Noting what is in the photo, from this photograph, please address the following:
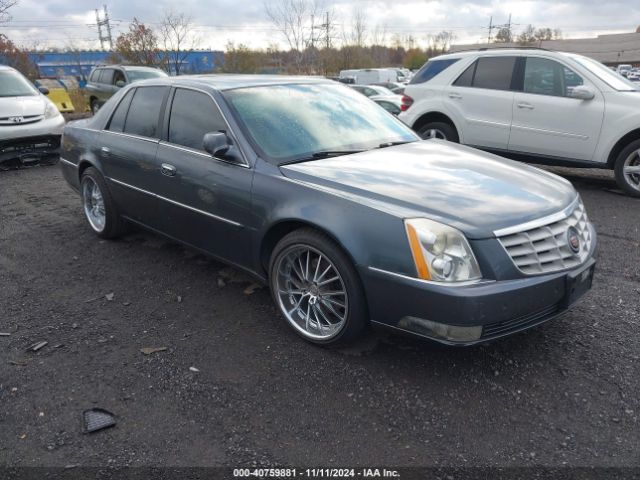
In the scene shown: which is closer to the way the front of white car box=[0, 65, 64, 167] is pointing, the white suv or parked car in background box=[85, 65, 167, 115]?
the white suv

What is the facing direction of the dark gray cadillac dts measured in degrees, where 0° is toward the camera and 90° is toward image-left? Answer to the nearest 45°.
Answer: approximately 315°

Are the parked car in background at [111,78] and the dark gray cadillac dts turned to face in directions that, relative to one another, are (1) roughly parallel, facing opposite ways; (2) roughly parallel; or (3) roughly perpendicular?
roughly parallel

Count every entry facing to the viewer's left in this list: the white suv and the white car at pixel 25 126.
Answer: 0

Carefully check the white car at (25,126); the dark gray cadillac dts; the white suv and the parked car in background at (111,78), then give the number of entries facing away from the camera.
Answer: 0

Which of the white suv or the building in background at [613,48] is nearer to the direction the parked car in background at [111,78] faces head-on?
the white suv

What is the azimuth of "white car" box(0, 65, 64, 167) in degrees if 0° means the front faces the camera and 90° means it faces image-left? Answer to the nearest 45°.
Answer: approximately 315°

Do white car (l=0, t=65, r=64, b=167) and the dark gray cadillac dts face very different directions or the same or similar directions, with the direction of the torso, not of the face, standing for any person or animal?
same or similar directions

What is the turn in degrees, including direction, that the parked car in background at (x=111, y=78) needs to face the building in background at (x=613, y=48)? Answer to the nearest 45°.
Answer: approximately 90° to its left

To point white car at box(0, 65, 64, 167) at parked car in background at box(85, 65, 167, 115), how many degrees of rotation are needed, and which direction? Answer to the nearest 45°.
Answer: approximately 135° to its left

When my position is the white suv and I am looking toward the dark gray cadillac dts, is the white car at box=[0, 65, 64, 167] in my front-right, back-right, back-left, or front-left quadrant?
front-right

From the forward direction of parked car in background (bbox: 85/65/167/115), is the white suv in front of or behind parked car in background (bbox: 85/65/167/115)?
in front

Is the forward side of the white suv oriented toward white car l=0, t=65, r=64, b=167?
no

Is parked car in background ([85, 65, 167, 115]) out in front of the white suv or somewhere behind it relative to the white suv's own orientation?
behind

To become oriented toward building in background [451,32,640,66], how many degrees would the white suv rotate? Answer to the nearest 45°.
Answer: approximately 135° to its left

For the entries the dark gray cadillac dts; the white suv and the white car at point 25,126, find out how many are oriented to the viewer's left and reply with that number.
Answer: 0

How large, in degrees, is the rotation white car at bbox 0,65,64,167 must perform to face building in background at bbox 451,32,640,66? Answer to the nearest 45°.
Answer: approximately 90° to its left
